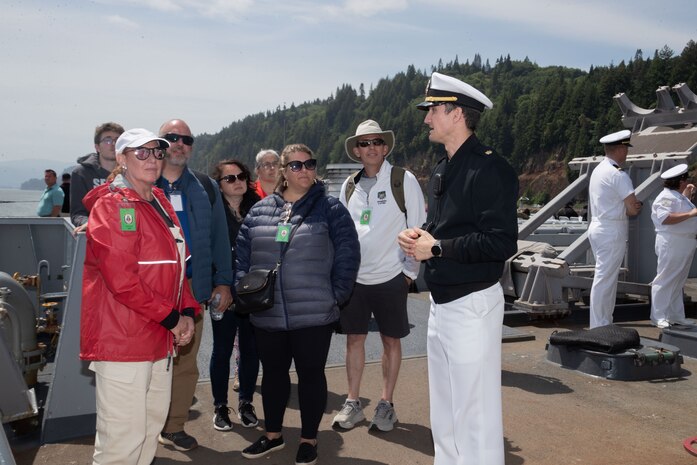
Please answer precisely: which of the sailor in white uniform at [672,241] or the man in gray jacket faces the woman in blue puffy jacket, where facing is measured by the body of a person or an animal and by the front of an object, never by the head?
the man in gray jacket

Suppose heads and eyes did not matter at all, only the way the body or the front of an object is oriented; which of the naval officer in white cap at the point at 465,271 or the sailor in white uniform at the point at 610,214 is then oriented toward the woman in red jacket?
the naval officer in white cap

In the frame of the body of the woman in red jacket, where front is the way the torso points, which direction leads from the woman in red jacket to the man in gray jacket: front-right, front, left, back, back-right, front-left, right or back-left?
back-left

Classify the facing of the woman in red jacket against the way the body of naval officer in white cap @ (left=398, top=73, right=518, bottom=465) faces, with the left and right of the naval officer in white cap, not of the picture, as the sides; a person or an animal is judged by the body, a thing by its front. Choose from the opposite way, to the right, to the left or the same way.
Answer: the opposite way

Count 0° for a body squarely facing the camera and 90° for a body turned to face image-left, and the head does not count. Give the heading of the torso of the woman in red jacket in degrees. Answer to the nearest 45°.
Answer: approximately 315°

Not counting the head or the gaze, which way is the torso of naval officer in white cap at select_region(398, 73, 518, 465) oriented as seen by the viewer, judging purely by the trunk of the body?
to the viewer's left

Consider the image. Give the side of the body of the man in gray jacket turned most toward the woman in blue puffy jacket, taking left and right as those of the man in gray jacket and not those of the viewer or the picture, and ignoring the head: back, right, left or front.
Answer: front

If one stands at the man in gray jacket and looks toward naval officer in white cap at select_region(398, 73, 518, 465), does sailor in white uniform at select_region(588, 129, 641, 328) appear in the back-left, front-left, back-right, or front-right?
front-left

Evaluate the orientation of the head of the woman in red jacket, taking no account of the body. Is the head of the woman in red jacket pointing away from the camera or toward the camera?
toward the camera

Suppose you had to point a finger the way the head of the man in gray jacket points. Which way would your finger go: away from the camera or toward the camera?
toward the camera

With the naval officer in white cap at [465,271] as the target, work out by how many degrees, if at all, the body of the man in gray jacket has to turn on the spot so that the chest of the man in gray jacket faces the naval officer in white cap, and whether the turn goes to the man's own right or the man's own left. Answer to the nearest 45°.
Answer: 0° — they already face them
